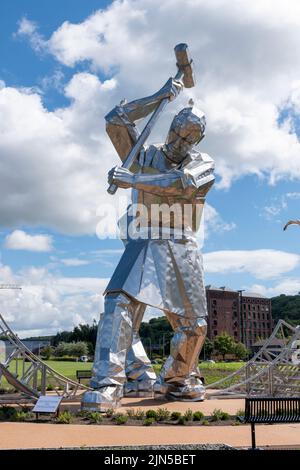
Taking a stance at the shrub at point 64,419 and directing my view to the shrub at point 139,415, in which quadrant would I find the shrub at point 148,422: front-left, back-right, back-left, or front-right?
front-right

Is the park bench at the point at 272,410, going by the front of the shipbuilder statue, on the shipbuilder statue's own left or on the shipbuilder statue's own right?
on the shipbuilder statue's own left

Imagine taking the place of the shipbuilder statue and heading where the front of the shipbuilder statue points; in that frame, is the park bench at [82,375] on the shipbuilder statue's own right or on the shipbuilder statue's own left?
on the shipbuilder statue's own right
